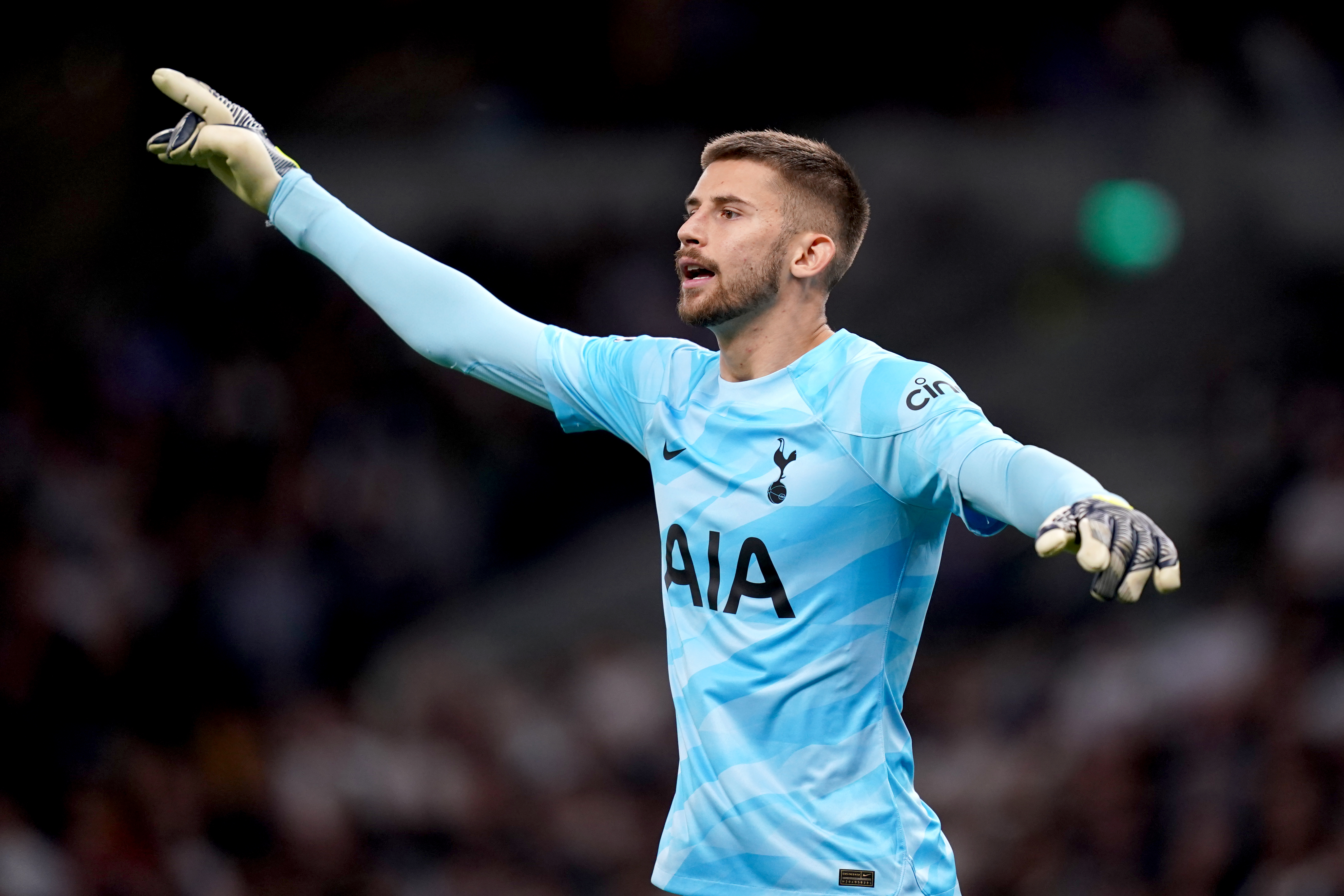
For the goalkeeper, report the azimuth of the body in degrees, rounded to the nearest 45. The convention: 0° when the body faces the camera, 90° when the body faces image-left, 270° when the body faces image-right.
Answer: approximately 45°
